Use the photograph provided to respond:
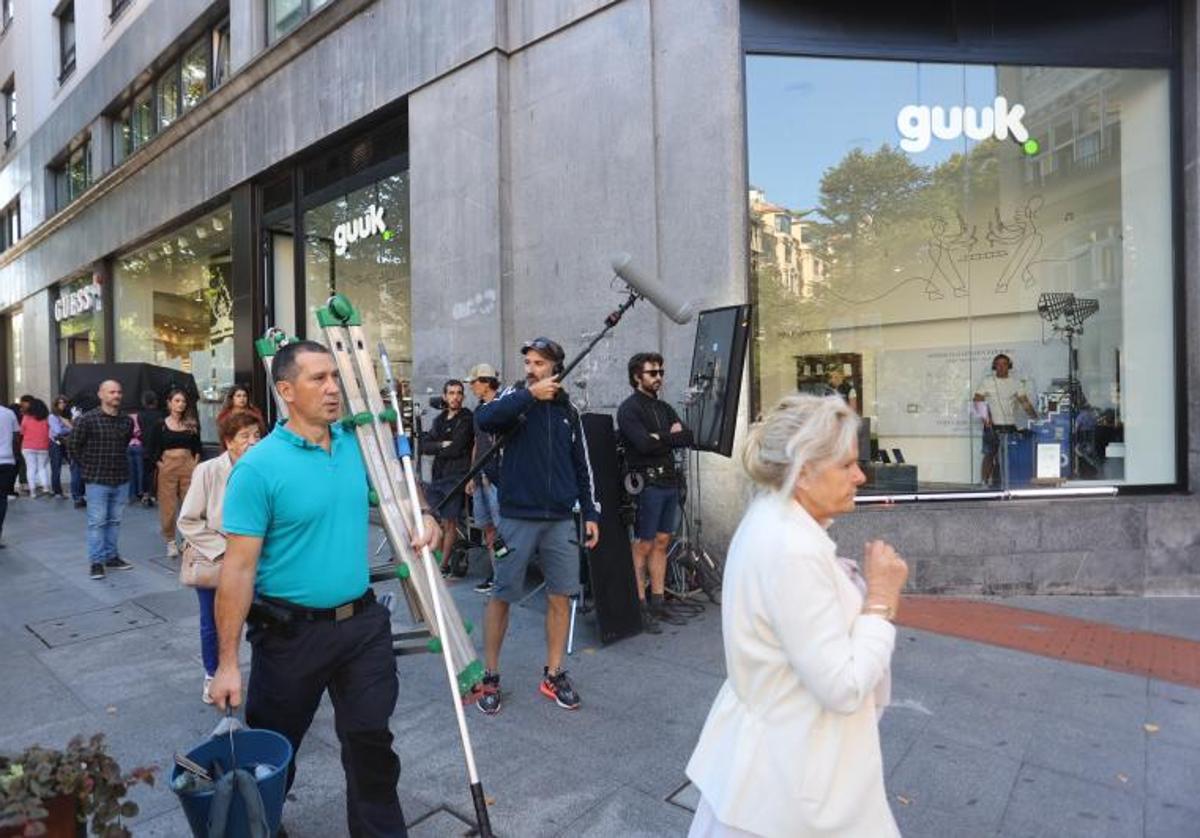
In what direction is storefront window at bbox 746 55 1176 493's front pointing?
toward the camera

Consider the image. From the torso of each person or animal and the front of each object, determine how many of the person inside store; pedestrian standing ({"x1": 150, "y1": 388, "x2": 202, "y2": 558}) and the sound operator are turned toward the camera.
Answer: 3

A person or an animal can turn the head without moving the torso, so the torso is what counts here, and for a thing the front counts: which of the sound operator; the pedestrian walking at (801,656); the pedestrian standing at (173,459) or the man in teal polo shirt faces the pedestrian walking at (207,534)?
the pedestrian standing at (173,459)

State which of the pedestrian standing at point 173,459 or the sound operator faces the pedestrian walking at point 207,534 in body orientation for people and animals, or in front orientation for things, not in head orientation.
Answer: the pedestrian standing at point 173,459

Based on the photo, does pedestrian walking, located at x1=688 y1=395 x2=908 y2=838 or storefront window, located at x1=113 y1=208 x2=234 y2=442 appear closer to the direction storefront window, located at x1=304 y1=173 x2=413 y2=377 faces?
the pedestrian walking

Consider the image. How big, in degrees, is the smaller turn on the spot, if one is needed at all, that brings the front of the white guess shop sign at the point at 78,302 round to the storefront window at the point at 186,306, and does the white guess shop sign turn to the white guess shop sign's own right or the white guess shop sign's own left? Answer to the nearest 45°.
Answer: approximately 45° to the white guess shop sign's own left

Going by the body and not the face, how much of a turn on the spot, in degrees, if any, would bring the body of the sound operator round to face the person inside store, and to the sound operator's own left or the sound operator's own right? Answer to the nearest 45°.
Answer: approximately 135° to the sound operator's own left

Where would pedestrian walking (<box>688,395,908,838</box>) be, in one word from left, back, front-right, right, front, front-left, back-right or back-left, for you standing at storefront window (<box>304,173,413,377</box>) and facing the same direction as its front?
front-left

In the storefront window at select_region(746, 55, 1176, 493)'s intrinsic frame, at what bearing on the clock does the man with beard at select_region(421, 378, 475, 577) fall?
The man with beard is roughly at 2 o'clock from the storefront window.

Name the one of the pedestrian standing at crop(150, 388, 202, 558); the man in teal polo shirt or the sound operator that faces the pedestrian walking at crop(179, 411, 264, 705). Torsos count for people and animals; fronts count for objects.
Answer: the pedestrian standing at crop(150, 388, 202, 558)

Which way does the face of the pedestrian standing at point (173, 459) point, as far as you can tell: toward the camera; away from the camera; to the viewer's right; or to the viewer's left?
toward the camera

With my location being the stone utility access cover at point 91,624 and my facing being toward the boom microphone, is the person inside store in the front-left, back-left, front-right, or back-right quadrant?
front-left

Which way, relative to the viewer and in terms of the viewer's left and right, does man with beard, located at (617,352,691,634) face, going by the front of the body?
facing the viewer and to the right of the viewer

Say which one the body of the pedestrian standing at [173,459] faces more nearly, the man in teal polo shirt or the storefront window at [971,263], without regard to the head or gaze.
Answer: the man in teal polo shirt
